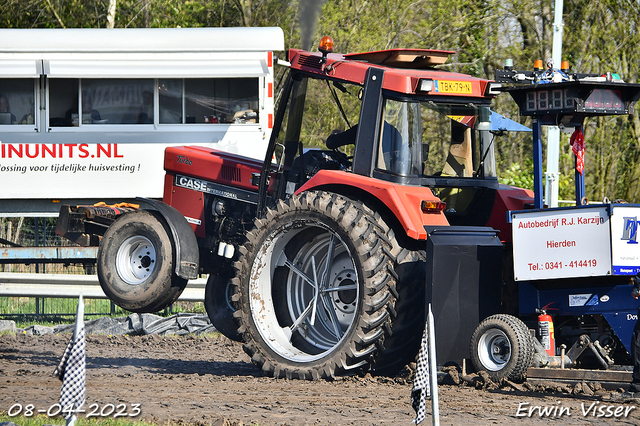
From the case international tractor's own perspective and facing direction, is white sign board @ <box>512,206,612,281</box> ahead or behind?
behind

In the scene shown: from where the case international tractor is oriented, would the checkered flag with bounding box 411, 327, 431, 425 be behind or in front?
behind

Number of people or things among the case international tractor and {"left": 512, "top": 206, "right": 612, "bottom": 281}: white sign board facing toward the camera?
1

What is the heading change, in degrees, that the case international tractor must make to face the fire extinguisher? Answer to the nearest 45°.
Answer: approximately 180°

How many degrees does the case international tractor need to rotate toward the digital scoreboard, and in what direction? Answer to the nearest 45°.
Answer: approximately 180°

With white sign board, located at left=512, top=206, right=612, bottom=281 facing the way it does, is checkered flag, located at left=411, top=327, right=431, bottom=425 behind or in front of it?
in front

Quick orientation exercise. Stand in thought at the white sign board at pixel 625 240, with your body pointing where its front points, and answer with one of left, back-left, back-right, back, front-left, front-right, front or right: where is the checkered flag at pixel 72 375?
front-right

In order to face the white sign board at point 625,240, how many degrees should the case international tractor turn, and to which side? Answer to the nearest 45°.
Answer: approximately 180°

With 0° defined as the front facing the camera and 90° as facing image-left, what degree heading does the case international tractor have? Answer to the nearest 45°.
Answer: approximately 135°

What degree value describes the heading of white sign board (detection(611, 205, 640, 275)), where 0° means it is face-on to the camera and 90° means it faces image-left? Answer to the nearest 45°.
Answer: approximately 0°

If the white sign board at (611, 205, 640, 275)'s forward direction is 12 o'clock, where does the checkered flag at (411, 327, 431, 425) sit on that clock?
The checkered flag is roughly at 1 o'clock from the white sign board.
